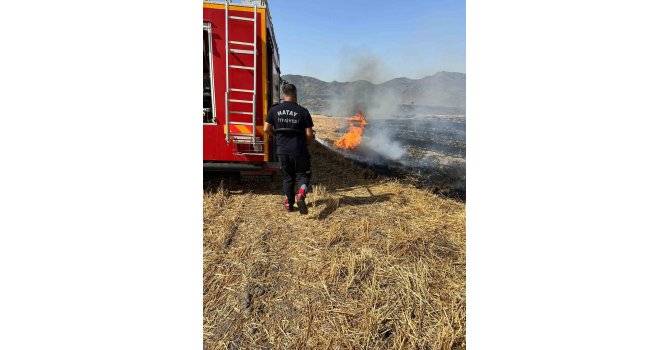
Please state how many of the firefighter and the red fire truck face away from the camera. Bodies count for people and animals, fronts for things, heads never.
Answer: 2

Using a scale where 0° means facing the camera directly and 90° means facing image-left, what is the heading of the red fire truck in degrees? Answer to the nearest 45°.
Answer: approximately 180°

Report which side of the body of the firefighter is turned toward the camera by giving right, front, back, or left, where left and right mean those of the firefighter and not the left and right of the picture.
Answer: back

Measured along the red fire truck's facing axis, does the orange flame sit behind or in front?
in front

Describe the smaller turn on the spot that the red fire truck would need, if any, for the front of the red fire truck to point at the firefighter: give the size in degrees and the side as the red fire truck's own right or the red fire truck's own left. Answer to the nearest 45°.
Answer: approximately 135° to the red fire truck's own right

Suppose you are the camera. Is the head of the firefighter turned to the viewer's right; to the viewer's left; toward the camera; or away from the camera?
away from the camera

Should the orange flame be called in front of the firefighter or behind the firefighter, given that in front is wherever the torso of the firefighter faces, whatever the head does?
in front

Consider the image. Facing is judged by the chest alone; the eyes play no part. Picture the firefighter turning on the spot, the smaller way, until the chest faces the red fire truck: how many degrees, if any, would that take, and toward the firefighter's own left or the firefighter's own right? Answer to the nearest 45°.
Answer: approximately 45° to the firefighter's own left

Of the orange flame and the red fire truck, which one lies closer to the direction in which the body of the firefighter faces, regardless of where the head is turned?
the orange flame

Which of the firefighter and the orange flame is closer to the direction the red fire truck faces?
the orange flame
